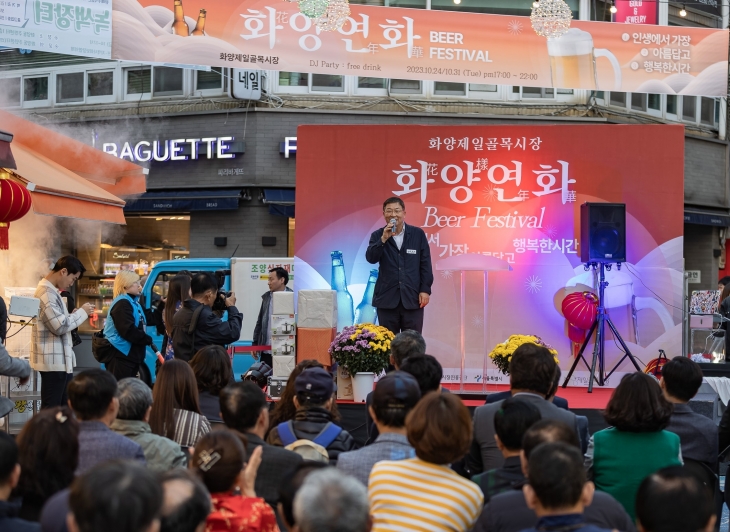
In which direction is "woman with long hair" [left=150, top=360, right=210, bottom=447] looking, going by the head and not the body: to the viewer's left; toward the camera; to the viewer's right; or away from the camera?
away from the camera

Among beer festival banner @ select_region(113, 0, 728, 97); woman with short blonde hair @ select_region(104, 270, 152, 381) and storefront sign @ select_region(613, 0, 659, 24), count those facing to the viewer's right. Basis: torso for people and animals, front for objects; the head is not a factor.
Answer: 1

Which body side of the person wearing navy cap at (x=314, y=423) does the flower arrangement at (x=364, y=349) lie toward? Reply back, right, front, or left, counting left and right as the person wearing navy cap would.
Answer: front

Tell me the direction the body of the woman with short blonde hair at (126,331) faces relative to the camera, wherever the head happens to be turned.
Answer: to the viewer's right

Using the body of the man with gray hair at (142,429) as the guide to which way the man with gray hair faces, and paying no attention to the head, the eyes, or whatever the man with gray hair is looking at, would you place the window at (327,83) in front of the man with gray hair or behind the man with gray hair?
in front

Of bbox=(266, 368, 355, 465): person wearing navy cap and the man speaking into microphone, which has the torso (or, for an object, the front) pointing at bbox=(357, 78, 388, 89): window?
the person wearing navy cap

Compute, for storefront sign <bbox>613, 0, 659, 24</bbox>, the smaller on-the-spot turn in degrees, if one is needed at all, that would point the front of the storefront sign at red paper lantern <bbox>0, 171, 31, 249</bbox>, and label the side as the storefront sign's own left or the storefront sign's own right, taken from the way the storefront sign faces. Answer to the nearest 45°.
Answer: approximately 45° to the storefront sign's own right

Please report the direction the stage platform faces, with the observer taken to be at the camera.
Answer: facing the viewer

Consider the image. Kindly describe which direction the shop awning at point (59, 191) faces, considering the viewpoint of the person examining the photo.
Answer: facing the viewer and to the right of the viewer

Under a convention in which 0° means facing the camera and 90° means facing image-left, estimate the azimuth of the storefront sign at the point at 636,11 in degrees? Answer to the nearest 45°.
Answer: approximately 0°

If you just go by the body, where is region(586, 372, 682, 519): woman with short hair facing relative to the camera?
away from the camera

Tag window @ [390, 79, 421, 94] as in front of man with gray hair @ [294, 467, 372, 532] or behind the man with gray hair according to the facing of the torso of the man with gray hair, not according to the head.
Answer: in front

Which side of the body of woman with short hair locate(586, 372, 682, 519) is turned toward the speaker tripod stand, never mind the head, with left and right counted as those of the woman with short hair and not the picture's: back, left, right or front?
front

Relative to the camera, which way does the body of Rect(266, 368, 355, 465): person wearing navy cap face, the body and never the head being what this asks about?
away from the camera

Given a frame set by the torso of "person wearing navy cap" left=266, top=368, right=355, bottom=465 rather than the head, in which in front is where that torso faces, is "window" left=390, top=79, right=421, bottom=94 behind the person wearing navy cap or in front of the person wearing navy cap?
in front

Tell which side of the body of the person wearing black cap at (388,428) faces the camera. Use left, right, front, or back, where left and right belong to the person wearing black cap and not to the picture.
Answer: back

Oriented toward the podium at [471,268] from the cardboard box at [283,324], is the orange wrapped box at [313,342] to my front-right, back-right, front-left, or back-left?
front-right
